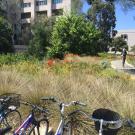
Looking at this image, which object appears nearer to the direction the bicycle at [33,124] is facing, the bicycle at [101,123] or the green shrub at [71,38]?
the green shrub

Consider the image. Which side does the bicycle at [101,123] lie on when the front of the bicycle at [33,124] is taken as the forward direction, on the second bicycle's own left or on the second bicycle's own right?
on the second bicycle's own right

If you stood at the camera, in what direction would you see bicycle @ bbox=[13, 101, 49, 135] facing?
facing away from the viewer and to the right of the viewer

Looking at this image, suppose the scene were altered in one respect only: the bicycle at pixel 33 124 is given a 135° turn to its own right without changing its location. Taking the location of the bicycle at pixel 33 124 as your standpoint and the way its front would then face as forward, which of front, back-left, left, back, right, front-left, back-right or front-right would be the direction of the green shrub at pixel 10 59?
back

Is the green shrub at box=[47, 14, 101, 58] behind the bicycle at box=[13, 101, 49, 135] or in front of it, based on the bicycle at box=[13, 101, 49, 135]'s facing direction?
in front
